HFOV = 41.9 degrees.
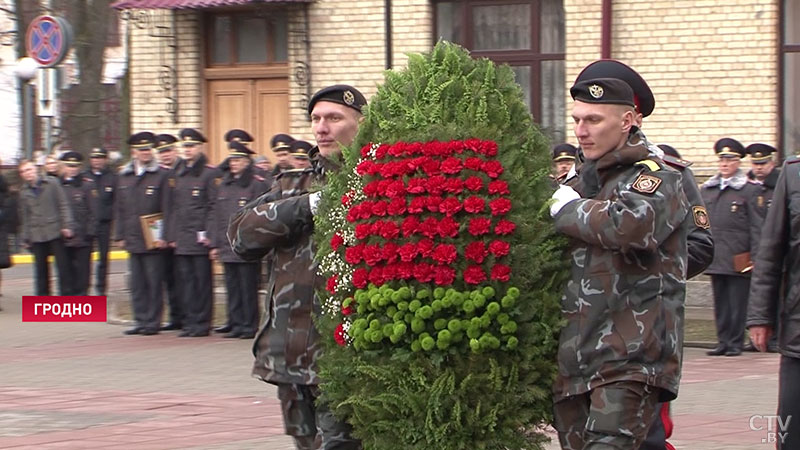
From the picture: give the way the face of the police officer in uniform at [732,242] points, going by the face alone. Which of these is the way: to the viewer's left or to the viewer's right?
to the viewer's left

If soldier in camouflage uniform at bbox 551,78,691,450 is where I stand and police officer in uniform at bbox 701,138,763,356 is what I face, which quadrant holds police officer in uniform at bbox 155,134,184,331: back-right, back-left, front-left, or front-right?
front-left

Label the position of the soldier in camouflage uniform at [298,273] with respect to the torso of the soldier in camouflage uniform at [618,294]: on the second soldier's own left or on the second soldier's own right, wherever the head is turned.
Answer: on the second soldier's own right

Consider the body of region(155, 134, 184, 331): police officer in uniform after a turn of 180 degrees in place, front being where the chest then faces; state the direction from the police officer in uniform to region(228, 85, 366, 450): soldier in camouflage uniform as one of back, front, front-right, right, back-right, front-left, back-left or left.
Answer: back-right

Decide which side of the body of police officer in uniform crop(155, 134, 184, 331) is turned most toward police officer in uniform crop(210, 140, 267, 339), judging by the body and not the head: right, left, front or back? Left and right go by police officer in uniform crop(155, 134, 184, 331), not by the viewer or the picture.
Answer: left

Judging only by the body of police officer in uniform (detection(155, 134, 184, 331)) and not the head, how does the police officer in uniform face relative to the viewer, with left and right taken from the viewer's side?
facing the viewer and to the left of the viewer

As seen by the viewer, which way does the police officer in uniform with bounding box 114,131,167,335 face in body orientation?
toward the camera

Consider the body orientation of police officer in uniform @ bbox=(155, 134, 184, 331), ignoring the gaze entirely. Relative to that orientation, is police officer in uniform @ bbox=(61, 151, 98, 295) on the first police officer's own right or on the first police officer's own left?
on the first police officer's own right

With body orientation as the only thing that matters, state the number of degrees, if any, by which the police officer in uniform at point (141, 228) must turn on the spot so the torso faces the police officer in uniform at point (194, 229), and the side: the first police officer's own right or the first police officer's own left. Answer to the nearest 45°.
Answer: approximately 45° to the first police officer's own left

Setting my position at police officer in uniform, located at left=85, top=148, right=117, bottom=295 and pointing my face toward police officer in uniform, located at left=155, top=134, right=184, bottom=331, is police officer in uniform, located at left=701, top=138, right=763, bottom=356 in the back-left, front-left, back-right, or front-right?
front-left

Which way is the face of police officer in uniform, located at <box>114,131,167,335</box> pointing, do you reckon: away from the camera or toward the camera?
toward the camera

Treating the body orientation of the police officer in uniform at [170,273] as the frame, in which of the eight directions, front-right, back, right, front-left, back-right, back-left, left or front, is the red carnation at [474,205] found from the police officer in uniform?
front-left

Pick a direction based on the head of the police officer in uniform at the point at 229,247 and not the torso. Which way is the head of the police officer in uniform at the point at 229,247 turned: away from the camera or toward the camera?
toward the camera

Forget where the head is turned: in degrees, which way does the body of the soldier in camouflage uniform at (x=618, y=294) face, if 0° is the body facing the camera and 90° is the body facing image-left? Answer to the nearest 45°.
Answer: approximately 45°

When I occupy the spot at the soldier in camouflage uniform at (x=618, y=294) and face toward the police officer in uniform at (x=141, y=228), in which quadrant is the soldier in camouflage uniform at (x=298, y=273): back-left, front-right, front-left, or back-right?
front-left

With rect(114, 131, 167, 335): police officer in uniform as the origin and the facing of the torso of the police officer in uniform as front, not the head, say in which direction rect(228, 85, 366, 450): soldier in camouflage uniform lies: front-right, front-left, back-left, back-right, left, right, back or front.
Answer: front

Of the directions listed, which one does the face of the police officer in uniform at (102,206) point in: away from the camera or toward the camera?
toward the camera
